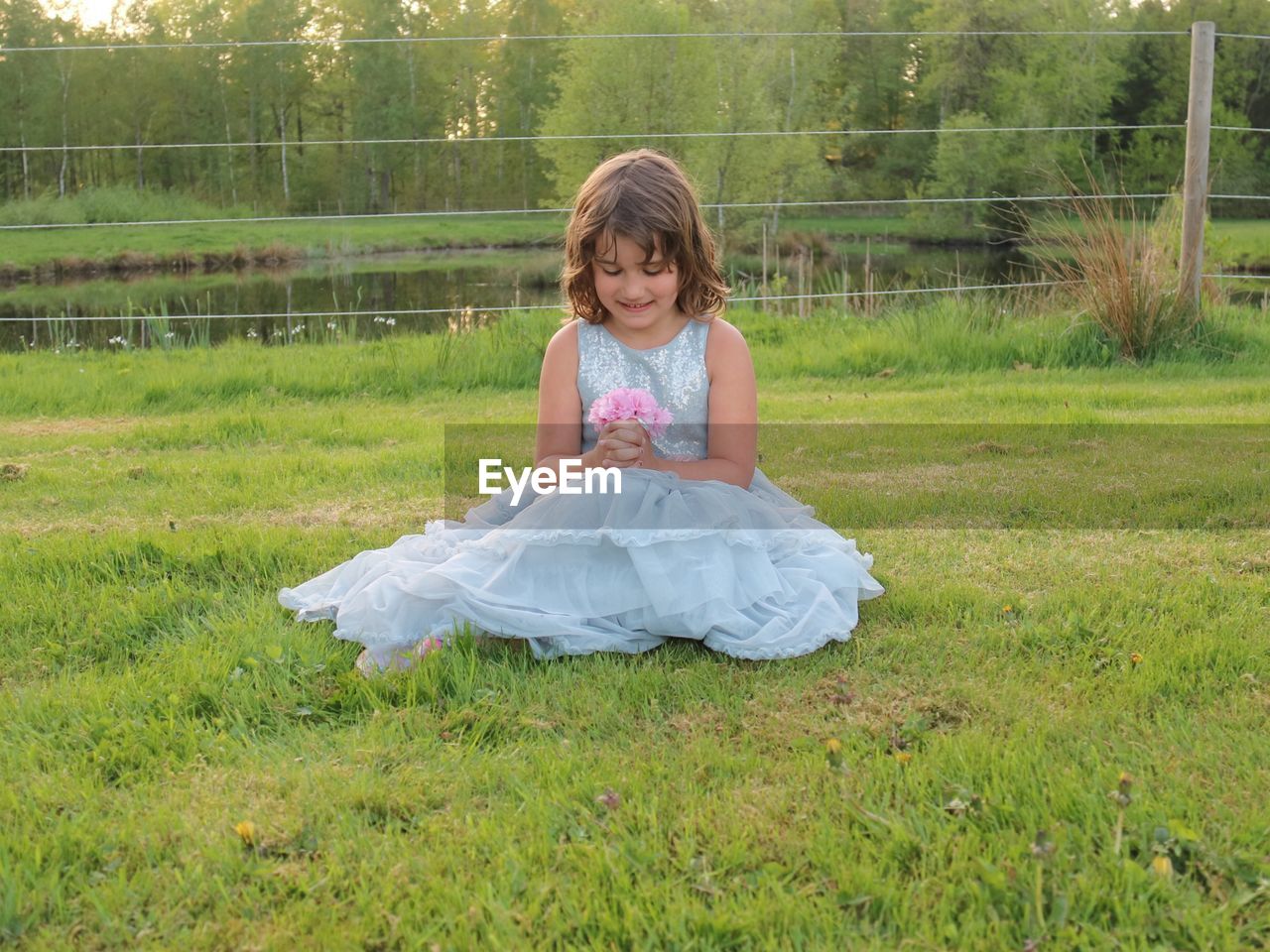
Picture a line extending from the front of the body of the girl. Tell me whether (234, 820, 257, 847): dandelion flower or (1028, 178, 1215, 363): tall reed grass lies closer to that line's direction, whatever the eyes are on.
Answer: the dandelion flower

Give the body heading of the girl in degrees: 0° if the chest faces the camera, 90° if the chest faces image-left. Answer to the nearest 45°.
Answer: approximately 0°

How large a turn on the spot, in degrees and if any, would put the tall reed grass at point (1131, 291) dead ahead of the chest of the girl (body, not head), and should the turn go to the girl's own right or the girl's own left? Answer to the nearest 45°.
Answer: approximately 135° to the girl's own left
